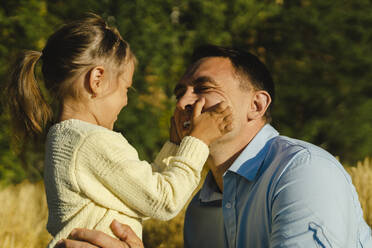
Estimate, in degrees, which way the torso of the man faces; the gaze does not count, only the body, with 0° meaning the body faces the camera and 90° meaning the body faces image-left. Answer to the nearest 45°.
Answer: approximately 45°
